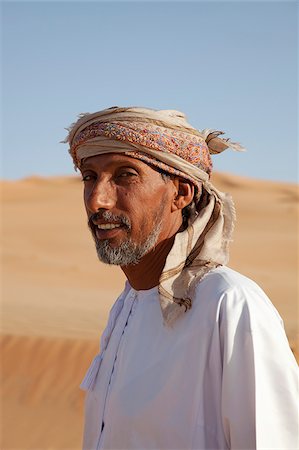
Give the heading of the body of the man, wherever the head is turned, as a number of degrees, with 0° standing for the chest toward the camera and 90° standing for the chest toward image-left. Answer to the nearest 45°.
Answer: approximately 45°

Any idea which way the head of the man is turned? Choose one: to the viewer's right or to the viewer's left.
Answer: to the viewer's left
